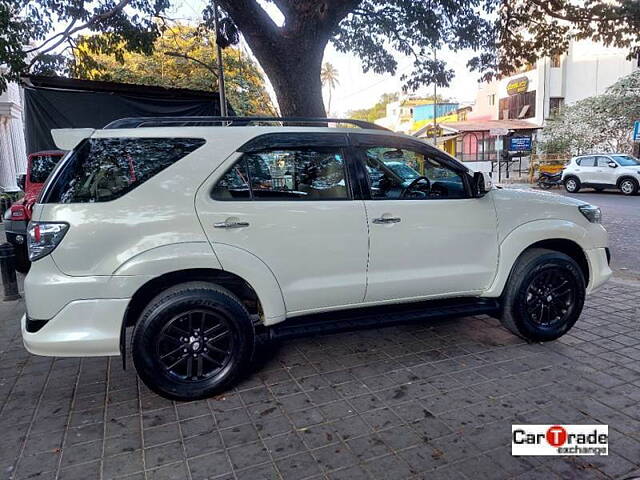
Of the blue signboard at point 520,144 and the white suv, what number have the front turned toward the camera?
1

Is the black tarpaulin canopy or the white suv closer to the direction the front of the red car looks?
the white suv

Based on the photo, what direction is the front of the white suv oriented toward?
to the viewer's right

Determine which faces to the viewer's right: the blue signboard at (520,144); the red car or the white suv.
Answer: the white suv

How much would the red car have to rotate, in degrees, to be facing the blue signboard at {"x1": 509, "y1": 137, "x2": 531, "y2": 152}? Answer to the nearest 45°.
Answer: approximately 135° to its left

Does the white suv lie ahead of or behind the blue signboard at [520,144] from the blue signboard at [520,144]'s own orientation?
ahead

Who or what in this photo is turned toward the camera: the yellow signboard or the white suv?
the yellow signboard

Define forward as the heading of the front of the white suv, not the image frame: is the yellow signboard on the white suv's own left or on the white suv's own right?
on the white suv's own left

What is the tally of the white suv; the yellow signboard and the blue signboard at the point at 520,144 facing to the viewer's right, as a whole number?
1

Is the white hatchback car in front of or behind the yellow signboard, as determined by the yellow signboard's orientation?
in front

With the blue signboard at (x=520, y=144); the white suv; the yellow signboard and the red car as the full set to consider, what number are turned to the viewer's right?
1

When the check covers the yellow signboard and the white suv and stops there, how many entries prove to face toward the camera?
1

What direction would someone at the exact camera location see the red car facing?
facing the viewer and to the left of the viewer

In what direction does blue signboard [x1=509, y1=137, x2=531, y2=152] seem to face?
toward the camera

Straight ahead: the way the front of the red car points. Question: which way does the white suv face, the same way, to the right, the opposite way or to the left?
to the left

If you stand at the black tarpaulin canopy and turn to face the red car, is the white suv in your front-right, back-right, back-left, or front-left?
front-left

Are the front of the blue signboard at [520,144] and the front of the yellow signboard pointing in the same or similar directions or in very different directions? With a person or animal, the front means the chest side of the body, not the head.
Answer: same or similar directions
